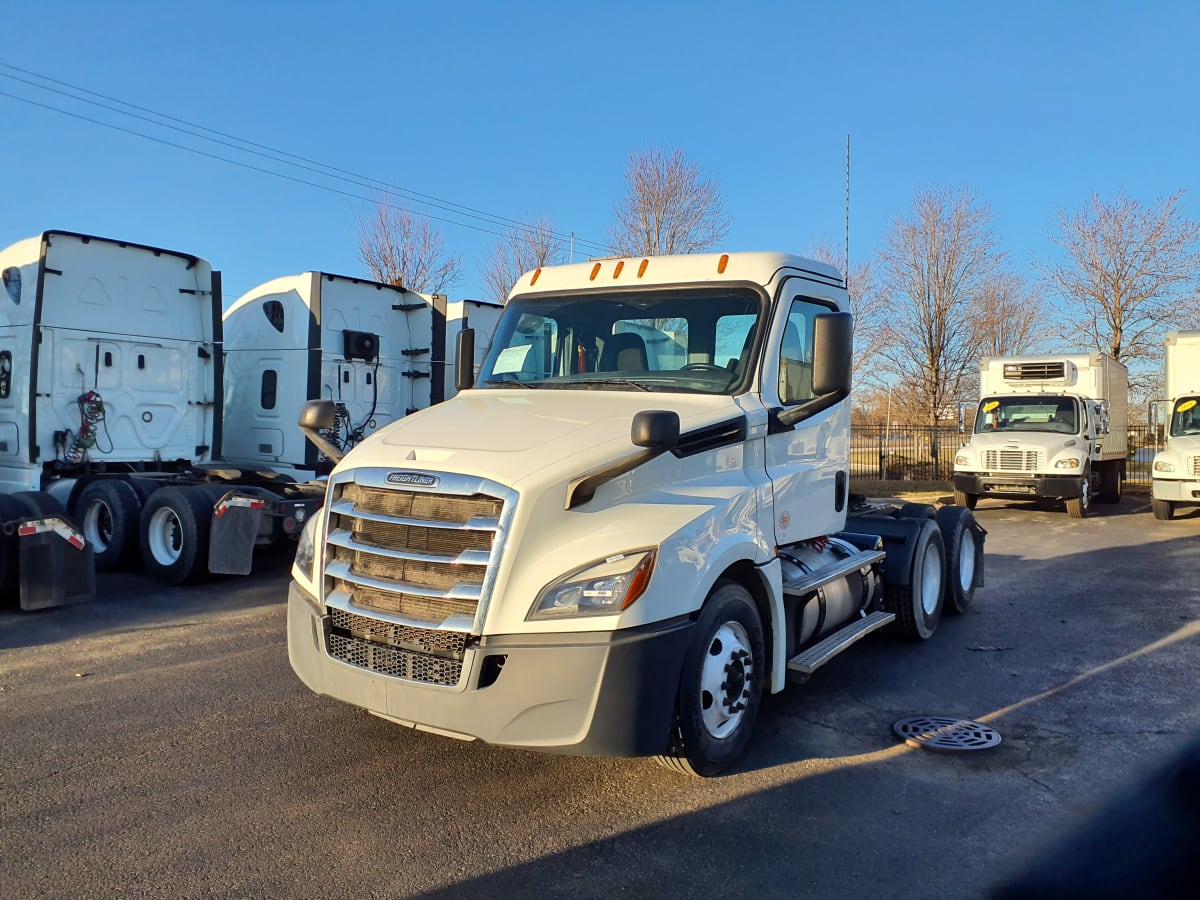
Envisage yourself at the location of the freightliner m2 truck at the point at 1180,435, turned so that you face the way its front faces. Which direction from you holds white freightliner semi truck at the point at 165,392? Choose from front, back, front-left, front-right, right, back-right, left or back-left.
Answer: front-right

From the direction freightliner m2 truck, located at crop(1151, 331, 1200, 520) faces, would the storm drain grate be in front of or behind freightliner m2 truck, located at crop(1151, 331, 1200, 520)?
in front

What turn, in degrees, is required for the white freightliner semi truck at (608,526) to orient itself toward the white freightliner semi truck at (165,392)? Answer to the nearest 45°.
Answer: approximately 90° to its right

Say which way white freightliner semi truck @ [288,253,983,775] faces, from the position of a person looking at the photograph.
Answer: facing the viewer and to the left of the viewer

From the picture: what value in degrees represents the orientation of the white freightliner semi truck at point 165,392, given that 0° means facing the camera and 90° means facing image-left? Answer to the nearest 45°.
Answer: approximately 135°

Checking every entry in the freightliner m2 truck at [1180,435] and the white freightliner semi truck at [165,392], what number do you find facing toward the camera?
1

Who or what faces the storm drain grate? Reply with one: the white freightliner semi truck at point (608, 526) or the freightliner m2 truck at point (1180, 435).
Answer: the freightliner m2 truck

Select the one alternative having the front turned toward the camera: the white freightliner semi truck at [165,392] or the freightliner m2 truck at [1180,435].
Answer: the freightliner m2 truck

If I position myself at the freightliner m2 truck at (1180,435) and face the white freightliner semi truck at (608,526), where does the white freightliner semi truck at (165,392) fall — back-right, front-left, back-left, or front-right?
front-right

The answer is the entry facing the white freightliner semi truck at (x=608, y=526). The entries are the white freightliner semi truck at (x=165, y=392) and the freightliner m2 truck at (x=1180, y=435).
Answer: the freightliner m2 truck

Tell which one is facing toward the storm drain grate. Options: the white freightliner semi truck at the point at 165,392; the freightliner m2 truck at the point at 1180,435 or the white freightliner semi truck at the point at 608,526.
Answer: the freightliner m2 truck

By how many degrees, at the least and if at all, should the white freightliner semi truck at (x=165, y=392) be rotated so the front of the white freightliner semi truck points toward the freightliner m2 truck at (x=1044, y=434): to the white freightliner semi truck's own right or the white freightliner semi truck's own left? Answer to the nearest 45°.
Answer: approximately 135° to the white freightliner semi truck's own right

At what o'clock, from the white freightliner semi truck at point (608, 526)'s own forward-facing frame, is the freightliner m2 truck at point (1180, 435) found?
The freightliner m2 truck is roughly at 6 o'clock from the white freightliner semi truck.

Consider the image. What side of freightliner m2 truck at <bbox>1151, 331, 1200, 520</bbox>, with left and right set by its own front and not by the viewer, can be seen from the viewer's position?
front
